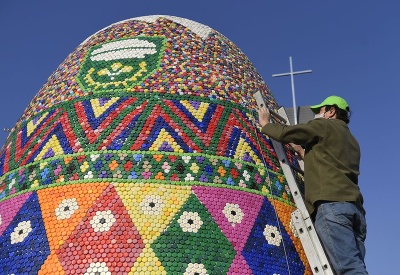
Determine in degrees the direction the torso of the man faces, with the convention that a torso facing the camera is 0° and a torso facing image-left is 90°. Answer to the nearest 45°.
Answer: approximately 135°

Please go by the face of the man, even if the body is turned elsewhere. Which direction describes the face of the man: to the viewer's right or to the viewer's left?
to the viewer's left
